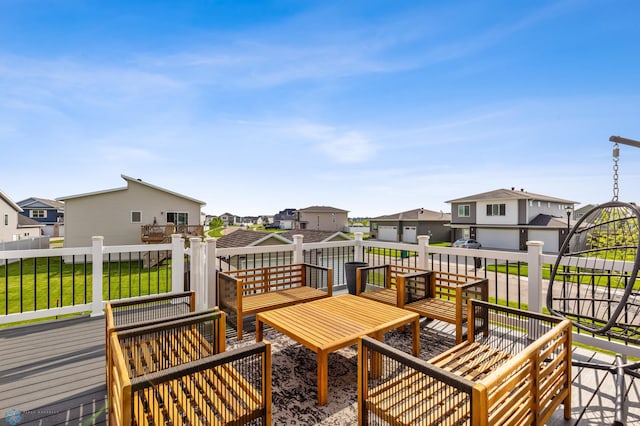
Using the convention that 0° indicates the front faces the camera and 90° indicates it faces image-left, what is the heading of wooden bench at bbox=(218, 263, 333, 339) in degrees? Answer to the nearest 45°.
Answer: approximately 315°

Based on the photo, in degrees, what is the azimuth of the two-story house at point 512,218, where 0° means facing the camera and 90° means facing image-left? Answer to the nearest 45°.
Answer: approximately 45°

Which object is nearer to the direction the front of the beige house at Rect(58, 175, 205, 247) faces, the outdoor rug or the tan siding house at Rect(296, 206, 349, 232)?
the tan siding house

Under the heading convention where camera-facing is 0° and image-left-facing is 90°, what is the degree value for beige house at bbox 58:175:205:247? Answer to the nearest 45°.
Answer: approximately 180°

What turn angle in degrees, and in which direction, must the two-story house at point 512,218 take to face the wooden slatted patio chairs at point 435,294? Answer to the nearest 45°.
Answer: approximately 45° to its left

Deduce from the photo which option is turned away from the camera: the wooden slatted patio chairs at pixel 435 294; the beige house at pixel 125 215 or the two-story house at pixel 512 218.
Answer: the beige house

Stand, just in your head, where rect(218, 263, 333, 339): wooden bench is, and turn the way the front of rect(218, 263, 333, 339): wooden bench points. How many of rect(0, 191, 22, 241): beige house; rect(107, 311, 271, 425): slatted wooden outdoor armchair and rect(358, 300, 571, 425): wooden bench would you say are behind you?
1

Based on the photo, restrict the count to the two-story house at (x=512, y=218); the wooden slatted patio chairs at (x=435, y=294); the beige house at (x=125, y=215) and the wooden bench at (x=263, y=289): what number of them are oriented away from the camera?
1

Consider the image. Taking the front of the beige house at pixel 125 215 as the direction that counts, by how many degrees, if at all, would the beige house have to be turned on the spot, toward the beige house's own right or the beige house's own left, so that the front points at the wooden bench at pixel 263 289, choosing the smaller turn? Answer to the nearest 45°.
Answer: approximately 180°

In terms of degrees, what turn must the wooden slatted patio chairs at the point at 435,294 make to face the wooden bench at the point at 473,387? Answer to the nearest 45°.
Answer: approximately 45° to its left

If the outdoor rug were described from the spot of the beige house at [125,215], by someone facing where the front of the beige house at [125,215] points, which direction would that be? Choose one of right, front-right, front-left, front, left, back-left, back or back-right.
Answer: back

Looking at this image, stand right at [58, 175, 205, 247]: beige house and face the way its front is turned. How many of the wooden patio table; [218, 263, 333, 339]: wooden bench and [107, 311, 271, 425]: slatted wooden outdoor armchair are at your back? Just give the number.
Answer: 3

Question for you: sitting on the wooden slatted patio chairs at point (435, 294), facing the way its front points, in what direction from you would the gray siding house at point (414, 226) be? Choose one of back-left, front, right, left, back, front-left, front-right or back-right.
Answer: back-right

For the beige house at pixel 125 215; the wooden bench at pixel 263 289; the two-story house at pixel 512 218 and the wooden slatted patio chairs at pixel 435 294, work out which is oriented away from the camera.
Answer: the beige house

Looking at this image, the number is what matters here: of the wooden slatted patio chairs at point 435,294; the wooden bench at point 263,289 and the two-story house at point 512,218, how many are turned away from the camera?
0
